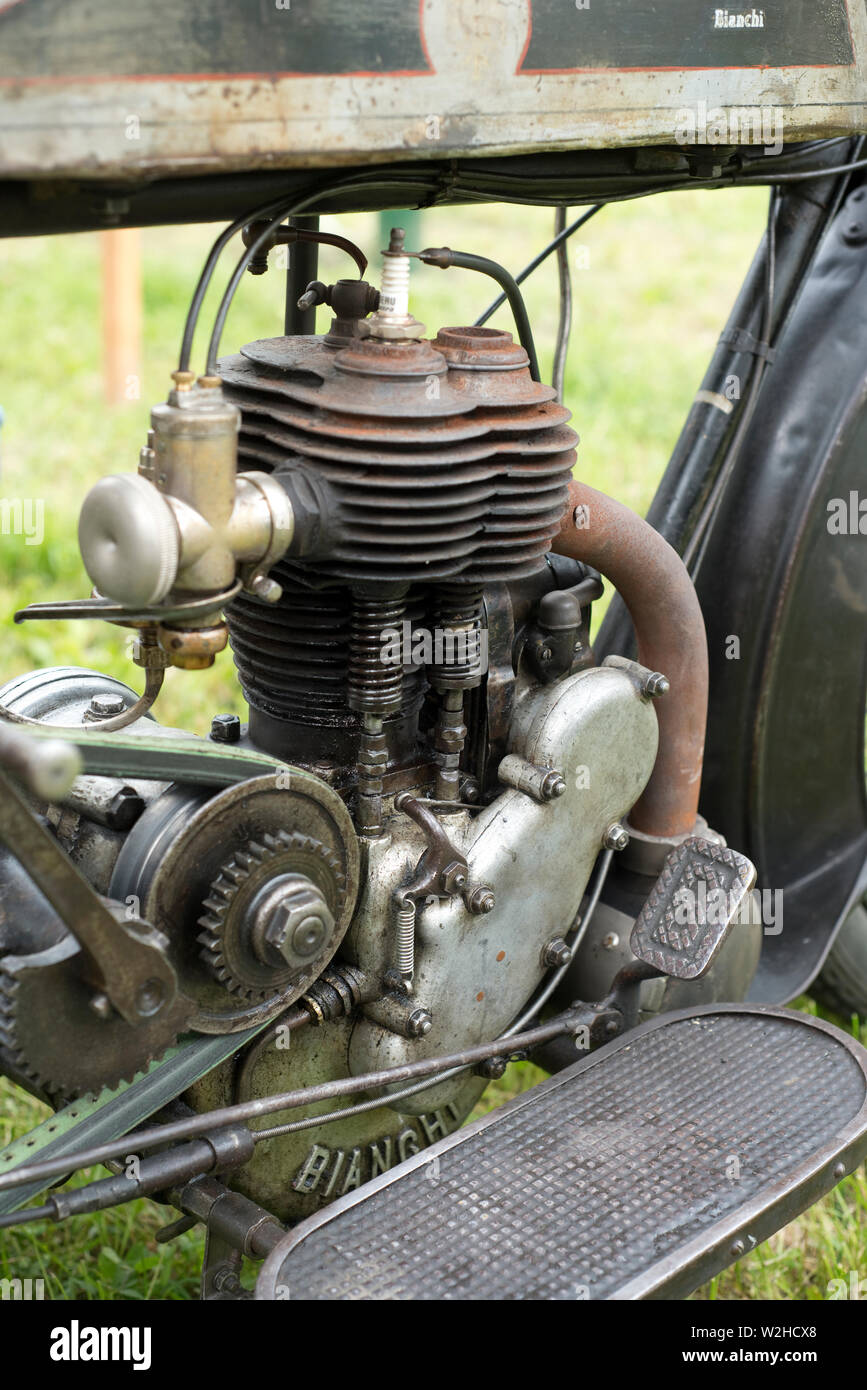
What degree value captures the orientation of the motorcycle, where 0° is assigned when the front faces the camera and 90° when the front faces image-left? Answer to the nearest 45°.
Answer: approximately 225°

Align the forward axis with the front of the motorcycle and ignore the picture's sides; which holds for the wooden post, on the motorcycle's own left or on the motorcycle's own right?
on the motorcycle's own left
